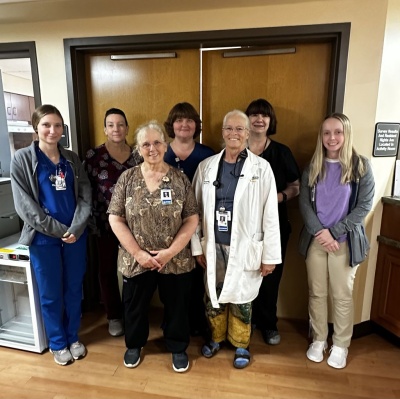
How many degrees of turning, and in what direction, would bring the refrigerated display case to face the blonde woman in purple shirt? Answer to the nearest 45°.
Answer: approximately 45° to its left

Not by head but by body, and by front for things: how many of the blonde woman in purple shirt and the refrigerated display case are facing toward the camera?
2

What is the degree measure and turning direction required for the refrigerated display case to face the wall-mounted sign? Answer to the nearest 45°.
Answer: approximately 45° to its left

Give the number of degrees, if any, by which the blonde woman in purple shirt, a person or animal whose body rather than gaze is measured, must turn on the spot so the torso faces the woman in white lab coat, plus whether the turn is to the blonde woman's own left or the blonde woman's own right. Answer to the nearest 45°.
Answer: approximately 45° to the blonde woman's own right

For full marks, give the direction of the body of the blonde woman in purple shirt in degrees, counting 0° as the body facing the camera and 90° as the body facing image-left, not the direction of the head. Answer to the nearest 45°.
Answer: approximately 0°

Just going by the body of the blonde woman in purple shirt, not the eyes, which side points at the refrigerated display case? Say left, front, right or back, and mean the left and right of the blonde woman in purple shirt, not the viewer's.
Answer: right
